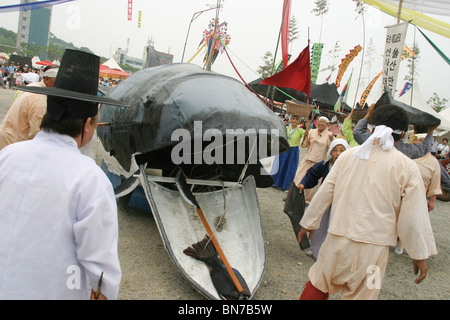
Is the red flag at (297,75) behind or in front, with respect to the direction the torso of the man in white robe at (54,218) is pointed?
in front

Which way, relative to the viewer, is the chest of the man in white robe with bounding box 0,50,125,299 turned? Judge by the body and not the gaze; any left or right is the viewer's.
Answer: facing away from the viewer and to the right of the viewer

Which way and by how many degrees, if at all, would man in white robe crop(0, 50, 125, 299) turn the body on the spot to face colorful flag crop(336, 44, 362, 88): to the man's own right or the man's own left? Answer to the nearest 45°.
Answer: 0° — they already face it

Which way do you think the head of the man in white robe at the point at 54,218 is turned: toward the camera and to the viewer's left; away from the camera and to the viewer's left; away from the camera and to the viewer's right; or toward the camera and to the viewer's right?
away from the camera and to the viewer's right

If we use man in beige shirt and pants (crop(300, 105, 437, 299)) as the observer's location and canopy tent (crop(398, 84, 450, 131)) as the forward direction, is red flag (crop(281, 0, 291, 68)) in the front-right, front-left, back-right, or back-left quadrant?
front-left

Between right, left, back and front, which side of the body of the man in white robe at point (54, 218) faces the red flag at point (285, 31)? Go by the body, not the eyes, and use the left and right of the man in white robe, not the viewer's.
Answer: front

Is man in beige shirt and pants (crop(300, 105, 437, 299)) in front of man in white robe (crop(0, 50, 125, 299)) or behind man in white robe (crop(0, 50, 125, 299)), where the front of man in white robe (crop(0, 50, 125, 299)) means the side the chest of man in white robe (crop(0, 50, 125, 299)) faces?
in front
